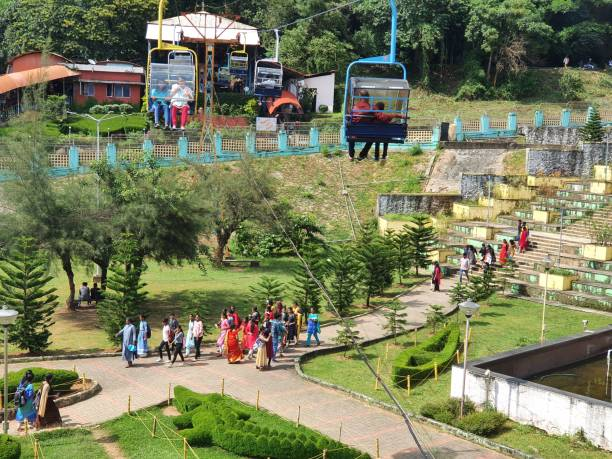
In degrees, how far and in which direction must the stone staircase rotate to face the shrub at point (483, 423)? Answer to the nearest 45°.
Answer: approximately 45° to its left

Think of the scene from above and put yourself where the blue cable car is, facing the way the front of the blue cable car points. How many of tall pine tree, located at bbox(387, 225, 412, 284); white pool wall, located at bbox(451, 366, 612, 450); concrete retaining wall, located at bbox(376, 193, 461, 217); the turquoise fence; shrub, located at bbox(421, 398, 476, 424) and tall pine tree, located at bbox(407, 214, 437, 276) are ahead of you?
4

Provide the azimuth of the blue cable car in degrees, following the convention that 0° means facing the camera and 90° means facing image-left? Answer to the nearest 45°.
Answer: approximately 180°

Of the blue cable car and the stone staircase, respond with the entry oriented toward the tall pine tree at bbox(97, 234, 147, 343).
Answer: the stone staircase
